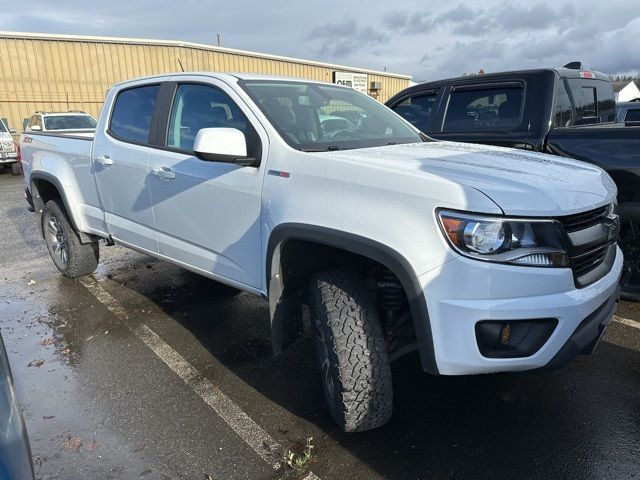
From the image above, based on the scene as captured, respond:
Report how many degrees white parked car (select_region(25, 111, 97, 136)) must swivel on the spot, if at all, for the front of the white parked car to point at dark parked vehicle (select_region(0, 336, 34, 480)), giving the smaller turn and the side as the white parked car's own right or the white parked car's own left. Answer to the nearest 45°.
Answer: approximately 45° to the white parked car's own right

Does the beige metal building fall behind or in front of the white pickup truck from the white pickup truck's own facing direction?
behind

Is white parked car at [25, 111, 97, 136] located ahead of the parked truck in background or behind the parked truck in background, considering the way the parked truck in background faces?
ahead

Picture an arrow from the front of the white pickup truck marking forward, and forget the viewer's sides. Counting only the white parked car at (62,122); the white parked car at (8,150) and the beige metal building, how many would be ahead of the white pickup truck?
0

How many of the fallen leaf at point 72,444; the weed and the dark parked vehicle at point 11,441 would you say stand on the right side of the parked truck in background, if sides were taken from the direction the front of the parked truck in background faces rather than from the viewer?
0

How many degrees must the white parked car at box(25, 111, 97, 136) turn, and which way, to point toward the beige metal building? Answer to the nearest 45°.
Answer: approximately 135° to its left

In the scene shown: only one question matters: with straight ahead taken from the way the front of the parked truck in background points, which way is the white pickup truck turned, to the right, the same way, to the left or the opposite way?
the opposite way

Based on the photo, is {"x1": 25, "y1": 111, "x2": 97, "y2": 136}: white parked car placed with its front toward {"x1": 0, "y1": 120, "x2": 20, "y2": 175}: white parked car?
no

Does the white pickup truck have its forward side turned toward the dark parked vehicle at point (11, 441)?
no

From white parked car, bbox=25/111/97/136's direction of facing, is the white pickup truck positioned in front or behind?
in front

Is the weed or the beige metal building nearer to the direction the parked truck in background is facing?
the beige metal building

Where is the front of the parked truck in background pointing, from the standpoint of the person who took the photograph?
facing away from the viewer and to the left of the viewer

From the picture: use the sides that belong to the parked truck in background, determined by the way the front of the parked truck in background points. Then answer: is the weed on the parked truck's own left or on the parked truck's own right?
on the parked truck's own left

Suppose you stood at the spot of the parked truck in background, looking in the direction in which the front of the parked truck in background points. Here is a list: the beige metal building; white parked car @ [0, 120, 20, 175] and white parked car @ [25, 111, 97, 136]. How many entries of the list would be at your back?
0

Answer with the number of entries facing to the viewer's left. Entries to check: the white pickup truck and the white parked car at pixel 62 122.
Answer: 0

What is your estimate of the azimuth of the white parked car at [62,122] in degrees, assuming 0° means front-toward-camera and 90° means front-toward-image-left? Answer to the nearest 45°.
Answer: approximately 315°

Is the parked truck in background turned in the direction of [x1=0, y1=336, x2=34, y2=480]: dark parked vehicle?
no

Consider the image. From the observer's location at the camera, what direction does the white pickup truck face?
facing the viewer and to the right of the viewer
